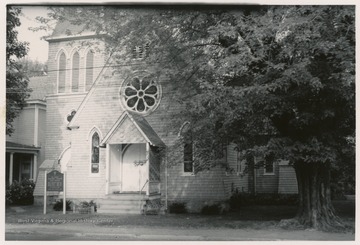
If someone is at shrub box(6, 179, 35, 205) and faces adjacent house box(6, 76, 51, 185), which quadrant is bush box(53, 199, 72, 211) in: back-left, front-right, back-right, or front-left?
back-right

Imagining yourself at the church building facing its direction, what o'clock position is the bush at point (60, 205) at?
The bush is roughly at 2 o'clock from the church building.

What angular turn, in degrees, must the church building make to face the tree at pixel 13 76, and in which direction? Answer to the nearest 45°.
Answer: approximately 45° to its right

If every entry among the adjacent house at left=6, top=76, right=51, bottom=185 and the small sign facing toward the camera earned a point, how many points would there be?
2

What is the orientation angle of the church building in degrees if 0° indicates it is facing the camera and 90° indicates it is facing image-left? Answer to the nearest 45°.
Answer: approximately 45°

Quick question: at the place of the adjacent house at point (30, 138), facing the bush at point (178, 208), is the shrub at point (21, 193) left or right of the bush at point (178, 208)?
right

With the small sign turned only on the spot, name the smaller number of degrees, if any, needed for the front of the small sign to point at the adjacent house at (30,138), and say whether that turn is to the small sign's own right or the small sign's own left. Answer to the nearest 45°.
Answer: approximately 180°

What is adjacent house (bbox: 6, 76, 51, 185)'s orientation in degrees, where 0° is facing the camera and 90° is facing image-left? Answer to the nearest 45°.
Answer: approximately 0°
